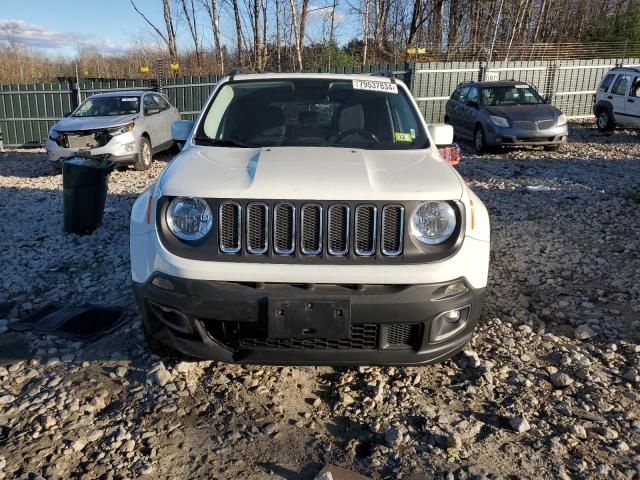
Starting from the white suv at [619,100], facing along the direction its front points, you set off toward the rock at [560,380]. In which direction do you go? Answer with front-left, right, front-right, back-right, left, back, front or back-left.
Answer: front-right

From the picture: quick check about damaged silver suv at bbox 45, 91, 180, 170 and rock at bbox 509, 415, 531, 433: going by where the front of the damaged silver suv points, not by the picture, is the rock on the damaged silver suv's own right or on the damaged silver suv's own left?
on the damaged silver suv's own left

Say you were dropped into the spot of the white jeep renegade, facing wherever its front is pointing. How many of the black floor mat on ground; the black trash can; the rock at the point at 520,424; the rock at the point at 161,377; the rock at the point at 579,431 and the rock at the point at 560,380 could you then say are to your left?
3

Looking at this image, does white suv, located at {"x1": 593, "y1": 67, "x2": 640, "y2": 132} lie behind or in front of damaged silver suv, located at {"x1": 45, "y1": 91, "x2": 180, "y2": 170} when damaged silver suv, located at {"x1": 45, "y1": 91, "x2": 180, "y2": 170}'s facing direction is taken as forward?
behind

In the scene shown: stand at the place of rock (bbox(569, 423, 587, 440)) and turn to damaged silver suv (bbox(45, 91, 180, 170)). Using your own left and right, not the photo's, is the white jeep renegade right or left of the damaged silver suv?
left

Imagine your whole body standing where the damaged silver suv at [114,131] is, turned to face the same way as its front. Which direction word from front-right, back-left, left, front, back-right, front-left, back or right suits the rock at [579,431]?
front-left

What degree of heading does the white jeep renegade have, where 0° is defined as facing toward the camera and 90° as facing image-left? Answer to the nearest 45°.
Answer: approximately 0°

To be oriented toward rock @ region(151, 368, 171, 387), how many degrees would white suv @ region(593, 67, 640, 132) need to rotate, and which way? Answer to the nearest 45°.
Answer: approximately 45° to its right

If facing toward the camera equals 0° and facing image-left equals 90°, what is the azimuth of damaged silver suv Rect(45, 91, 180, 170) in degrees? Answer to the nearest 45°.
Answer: approximately 45°
